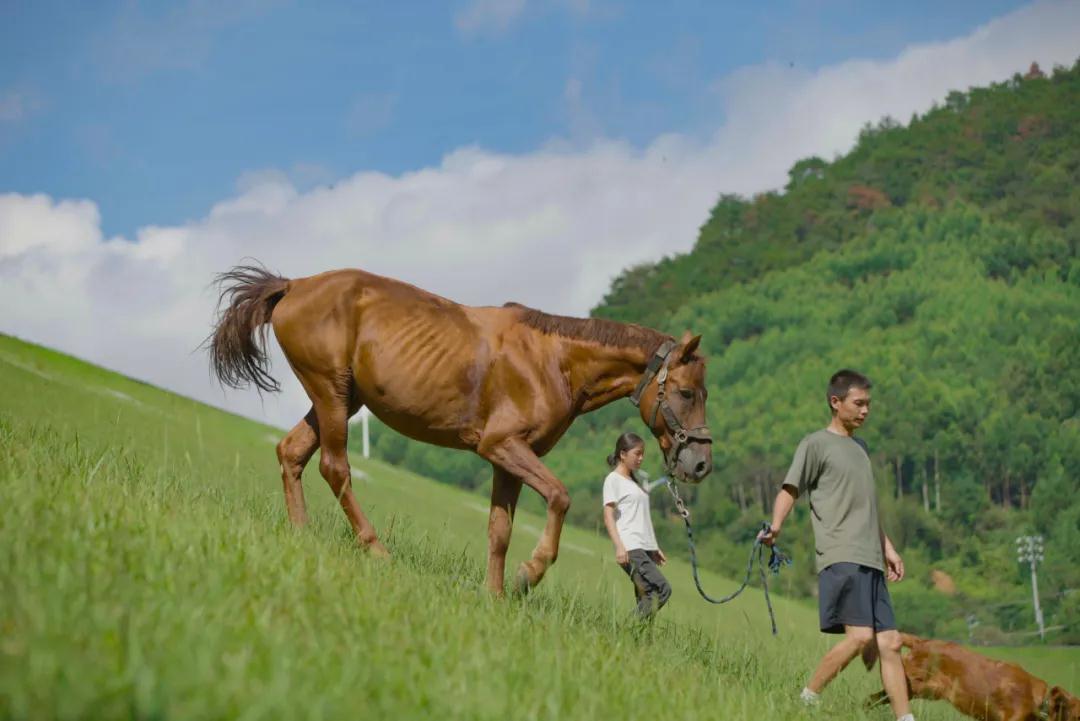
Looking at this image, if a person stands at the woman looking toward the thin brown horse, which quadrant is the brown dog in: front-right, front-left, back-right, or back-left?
back-left

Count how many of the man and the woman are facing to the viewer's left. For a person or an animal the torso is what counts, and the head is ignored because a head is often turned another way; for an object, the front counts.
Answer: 0

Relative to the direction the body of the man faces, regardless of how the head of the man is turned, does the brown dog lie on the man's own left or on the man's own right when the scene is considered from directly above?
on the man's own left

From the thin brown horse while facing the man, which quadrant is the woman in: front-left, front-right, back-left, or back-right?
front-left

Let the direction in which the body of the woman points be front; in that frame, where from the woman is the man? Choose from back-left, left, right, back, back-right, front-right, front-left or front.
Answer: front

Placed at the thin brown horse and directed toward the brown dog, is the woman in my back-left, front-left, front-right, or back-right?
front-left

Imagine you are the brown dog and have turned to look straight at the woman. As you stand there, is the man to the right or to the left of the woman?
left

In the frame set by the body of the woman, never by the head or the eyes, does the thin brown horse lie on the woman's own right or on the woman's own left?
on the woman's own right

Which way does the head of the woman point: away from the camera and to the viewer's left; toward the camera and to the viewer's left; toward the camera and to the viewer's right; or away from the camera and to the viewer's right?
toward the camera and to the viewer's right

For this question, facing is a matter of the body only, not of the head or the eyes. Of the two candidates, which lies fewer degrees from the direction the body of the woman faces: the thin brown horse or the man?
the man

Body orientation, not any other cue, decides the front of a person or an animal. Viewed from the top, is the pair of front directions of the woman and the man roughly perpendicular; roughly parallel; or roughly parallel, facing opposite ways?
roughly parallel

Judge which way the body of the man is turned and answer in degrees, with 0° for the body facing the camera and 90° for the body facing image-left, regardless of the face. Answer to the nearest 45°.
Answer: approximately 315°

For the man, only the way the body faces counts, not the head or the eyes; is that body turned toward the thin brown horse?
no

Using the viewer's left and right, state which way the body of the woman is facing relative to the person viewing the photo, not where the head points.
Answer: facing the viewer and to the right of the viewer

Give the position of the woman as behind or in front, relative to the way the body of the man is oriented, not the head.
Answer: behind
